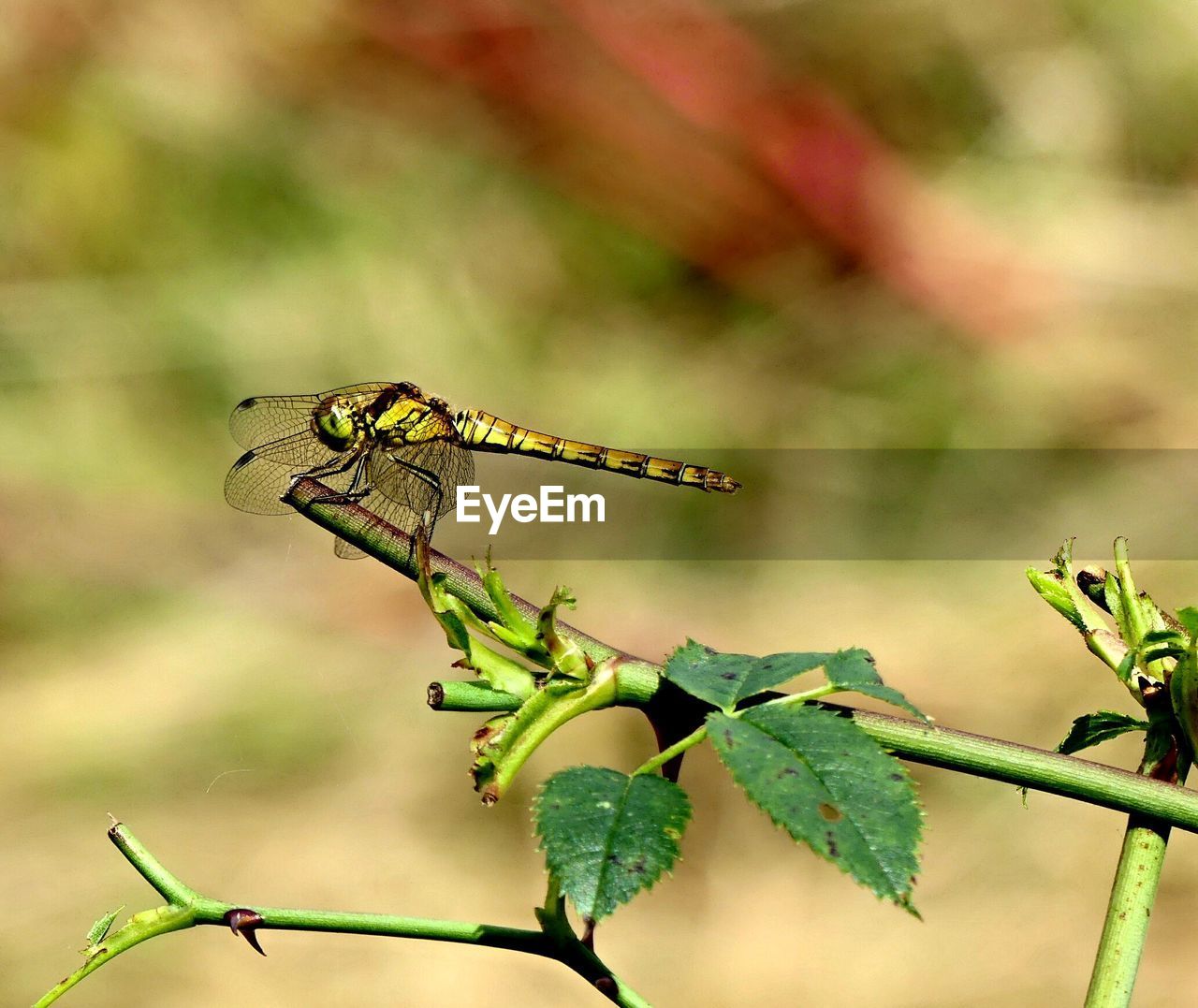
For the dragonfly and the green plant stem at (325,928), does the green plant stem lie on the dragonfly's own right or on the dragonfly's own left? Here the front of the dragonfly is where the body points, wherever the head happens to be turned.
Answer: on the dragonfly's own left

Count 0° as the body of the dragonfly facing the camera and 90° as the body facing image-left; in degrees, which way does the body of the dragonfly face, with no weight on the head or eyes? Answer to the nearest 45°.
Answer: approximately 90°

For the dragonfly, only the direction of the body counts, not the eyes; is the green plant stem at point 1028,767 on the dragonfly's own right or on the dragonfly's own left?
on the dragonfly's own left

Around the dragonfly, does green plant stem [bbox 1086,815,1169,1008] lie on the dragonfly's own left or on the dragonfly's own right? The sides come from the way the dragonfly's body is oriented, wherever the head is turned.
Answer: on the dragonfly's own left
